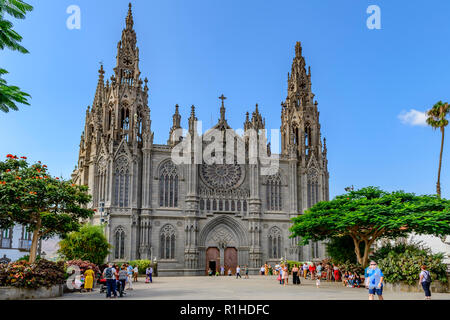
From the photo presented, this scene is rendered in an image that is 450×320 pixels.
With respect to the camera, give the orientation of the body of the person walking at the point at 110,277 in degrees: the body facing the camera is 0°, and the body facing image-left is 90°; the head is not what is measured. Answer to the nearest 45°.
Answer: approximately 180°

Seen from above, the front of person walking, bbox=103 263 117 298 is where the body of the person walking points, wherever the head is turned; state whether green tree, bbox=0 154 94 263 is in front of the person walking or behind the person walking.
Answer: in front

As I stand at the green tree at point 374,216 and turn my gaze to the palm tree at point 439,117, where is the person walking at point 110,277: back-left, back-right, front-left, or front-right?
back-left

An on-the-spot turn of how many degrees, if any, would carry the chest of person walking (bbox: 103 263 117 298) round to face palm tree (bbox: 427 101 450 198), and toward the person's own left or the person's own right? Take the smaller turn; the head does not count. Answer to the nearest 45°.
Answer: approximately 45° to the person's own right

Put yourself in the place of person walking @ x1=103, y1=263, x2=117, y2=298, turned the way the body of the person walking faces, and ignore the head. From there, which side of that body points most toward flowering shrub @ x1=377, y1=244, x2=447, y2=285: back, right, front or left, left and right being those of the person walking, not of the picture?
right

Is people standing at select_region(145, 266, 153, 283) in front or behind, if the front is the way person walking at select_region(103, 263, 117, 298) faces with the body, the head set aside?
in front

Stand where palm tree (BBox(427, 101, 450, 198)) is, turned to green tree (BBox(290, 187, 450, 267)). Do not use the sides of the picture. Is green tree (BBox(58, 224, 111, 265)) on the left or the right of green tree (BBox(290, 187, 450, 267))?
right
